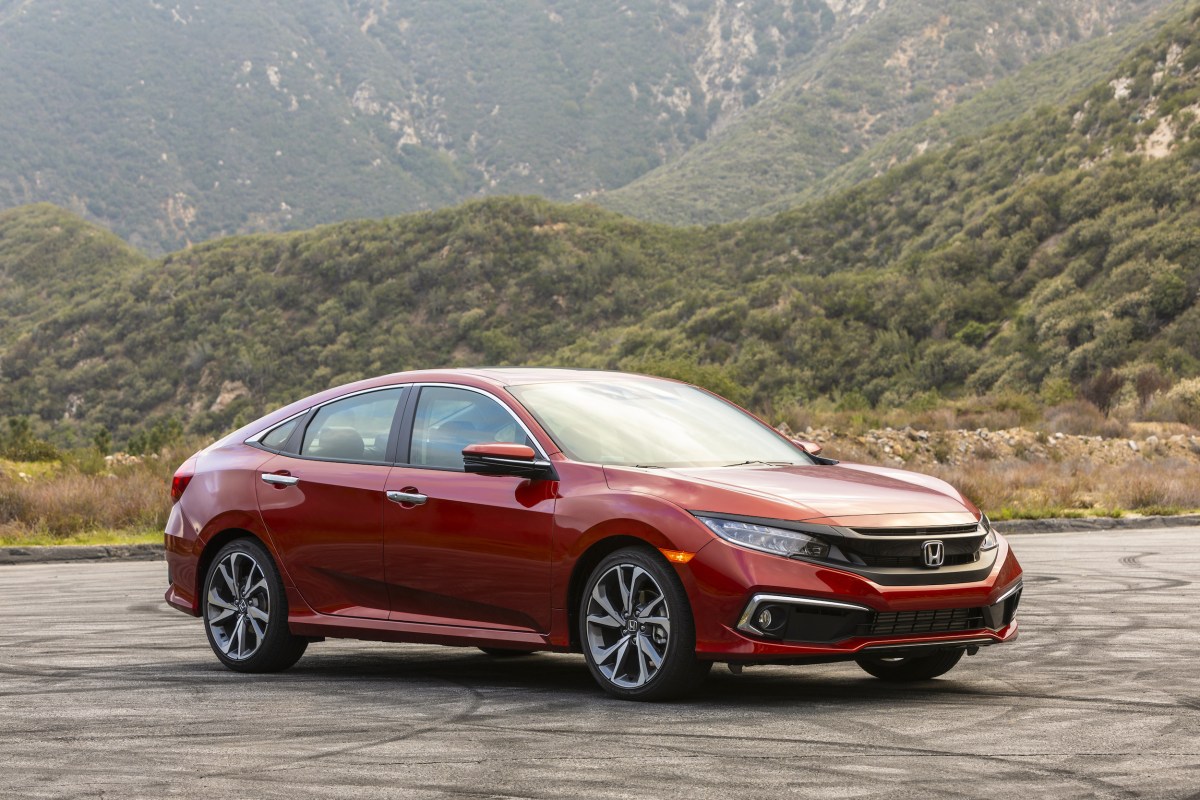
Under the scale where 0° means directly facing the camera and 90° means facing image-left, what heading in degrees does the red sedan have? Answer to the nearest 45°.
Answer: approximately 315°
